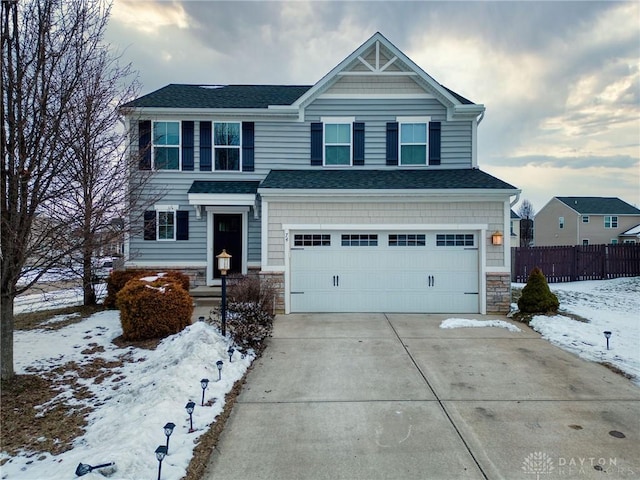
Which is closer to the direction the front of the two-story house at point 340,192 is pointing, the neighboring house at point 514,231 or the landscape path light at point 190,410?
the landscape path light

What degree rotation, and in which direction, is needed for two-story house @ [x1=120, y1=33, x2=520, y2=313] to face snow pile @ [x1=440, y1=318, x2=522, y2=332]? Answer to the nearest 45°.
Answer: approximately 45° to its left

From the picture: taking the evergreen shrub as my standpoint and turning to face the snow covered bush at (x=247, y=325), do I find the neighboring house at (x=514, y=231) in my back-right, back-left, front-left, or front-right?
back-right

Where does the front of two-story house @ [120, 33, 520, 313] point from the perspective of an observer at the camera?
facing the viewer

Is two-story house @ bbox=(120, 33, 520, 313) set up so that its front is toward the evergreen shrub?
no

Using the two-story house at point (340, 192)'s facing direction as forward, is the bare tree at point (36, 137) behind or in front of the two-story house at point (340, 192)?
in front

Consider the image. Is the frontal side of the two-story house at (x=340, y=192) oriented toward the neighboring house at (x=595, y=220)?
no

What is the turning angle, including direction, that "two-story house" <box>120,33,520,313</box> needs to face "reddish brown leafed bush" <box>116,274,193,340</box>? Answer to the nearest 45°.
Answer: approximately 45° to its right

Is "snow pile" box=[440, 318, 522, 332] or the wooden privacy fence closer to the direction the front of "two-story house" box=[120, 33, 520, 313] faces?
the snow pile

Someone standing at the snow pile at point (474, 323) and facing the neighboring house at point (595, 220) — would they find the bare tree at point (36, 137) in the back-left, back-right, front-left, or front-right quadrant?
back-left

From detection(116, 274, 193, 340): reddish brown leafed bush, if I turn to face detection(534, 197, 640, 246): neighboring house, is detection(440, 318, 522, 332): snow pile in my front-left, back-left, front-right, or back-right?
front-right

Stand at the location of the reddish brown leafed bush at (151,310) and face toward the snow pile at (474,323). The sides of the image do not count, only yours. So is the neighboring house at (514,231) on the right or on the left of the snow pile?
left

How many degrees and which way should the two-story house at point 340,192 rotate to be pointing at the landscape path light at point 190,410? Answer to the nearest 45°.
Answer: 0° — it already faces it

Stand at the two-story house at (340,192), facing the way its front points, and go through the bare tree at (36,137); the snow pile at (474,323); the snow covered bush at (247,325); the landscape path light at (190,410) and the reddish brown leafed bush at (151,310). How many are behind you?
0

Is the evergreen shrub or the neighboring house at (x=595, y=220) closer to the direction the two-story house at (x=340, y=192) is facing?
the evergreen shrub

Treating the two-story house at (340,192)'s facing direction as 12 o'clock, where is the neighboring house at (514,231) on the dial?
The neighboring house is roughly at 7 o'clock from the two-story house.
